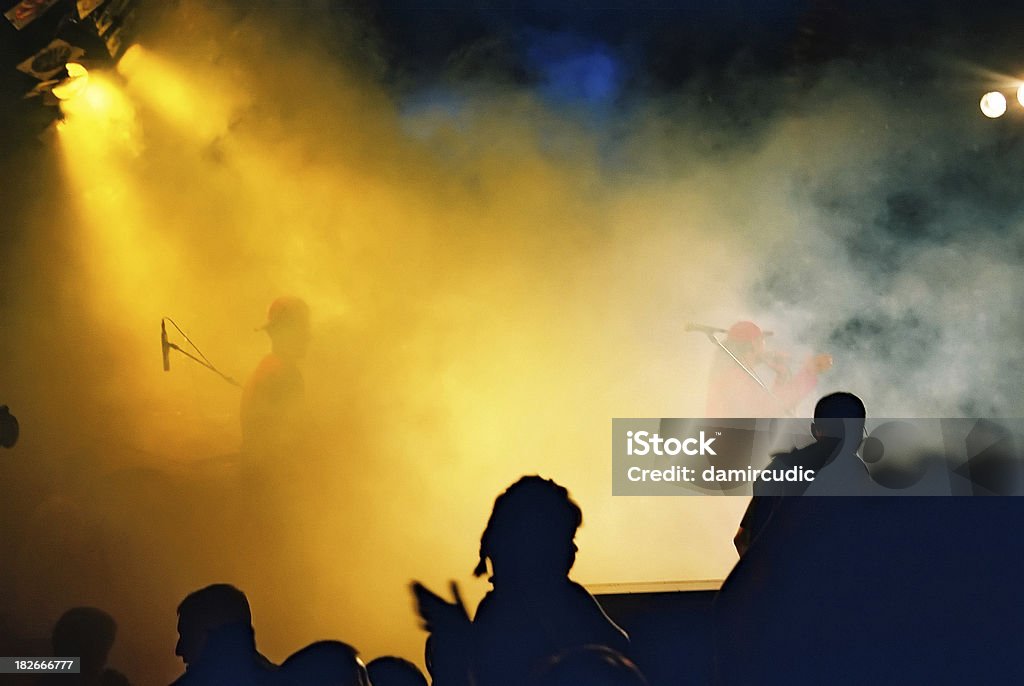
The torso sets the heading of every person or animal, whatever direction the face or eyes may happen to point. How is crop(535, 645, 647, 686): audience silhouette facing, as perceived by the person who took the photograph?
facing away from the viewer

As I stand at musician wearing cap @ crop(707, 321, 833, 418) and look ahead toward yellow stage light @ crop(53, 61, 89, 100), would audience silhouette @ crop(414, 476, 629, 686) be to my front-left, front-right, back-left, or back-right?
front-left

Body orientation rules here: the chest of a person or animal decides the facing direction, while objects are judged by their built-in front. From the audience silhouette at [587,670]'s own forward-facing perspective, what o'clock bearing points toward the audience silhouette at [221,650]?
the audience silhouette at [221,650] is roughly at 10 o'clock from the audience silhouette at [587,670].

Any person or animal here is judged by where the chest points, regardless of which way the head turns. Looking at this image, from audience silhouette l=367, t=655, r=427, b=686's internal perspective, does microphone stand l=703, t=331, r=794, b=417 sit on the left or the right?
on their right

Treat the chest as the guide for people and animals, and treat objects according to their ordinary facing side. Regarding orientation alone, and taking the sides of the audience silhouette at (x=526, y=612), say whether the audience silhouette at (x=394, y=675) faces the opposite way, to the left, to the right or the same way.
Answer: the same way

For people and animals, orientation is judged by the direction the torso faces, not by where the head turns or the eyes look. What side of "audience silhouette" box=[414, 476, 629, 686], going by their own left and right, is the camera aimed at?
back

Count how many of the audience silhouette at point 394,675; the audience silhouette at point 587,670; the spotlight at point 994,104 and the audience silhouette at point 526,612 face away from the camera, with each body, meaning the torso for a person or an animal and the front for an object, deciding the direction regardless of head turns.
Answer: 3

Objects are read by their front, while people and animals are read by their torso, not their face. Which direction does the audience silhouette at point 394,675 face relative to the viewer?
away from the camera

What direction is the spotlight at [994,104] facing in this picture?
toward the camera

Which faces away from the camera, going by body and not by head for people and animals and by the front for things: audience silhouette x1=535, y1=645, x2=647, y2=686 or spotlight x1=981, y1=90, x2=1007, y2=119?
the audience silhouette

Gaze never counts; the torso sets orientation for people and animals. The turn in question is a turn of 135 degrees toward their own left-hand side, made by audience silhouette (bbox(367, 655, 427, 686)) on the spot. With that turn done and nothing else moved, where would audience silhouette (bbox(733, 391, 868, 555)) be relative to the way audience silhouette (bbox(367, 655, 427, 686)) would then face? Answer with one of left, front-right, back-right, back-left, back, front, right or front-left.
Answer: back-left
